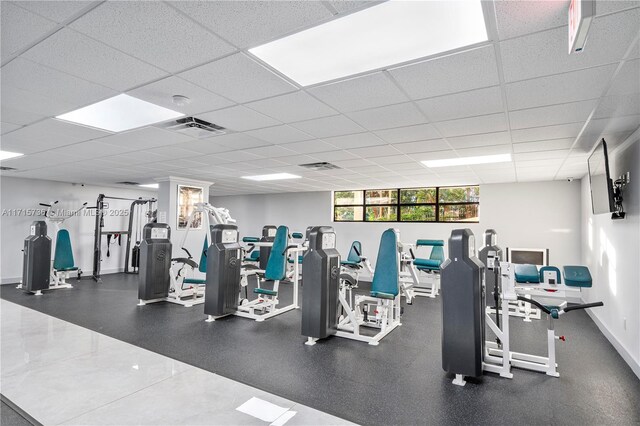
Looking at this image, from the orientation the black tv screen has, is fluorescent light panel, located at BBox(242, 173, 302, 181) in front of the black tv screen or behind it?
in front

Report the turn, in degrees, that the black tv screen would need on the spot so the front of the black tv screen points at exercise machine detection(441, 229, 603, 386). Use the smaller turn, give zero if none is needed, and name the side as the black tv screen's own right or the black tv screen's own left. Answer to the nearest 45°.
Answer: approximately 45° to the black tv screen's own left

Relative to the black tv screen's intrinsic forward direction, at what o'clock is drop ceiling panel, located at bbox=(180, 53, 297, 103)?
The drop ceiling panel is roughly at 10 o'clock from the black tv screen.

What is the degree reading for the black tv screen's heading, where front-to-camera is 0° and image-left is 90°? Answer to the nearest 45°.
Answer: approximately 90°

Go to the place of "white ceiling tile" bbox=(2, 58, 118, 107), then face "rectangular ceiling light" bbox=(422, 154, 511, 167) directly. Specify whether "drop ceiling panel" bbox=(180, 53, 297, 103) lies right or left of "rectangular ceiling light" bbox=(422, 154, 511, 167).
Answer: right

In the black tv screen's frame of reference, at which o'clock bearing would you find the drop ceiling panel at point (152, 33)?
The drop ceiling panel is roughly at 10 o'clock from the black tv screen.

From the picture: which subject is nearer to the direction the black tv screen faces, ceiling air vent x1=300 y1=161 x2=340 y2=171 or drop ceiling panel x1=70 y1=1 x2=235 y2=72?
the ceiling air vent

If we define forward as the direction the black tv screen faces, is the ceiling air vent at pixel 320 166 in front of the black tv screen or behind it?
in front

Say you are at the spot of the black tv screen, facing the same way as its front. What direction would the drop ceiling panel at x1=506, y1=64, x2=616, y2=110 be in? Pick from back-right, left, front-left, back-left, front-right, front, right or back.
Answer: left
